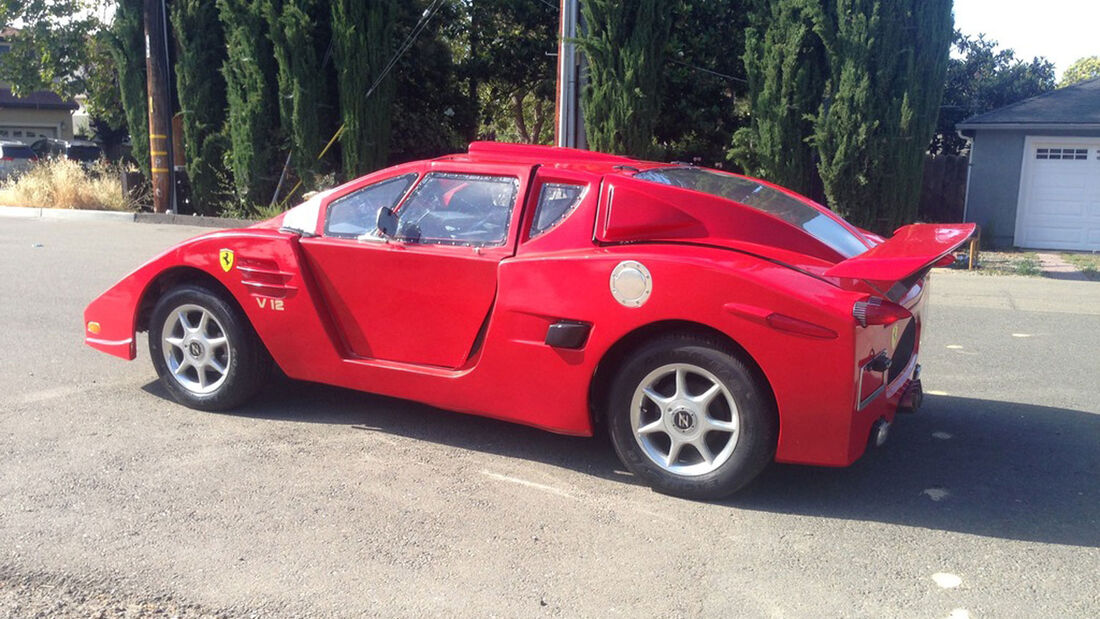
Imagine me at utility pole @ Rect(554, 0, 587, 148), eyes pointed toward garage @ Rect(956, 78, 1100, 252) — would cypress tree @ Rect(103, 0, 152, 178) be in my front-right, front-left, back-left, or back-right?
back-left

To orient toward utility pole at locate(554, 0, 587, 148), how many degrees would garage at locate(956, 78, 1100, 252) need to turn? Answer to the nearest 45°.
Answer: approximately 45° to its right

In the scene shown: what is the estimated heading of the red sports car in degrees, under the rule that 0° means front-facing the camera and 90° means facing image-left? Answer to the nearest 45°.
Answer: approximately 135°

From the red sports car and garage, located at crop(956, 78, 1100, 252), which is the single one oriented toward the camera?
the garage

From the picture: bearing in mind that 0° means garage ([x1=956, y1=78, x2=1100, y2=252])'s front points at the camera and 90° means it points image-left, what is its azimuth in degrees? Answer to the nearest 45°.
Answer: approximately 0°

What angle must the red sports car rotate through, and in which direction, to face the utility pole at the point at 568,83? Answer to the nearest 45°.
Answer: approximately 45° to its right

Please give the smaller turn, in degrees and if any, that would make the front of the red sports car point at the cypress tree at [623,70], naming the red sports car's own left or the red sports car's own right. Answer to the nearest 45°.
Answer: approximately 45° to the red sports car's own right

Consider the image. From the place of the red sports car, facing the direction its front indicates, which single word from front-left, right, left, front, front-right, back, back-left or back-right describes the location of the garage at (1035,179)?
right

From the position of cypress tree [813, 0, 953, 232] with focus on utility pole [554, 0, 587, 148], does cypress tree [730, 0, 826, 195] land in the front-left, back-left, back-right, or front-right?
front-right

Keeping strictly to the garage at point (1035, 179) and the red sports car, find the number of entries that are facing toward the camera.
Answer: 1

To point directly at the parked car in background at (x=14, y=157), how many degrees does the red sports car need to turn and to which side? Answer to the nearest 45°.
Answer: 0° — it already faces it

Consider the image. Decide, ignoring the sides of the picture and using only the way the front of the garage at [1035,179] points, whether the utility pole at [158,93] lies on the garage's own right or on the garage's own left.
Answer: on the garage's own right

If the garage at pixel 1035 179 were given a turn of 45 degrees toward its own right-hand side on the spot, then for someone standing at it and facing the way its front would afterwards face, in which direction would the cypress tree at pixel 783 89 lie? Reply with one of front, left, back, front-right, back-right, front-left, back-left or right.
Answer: front

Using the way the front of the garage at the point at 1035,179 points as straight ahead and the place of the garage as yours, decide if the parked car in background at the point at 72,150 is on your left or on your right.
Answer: on your right

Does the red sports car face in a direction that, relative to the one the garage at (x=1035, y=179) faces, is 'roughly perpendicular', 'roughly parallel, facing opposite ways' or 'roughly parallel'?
roughly perpendicular

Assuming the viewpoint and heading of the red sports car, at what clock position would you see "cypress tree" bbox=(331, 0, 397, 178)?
The cypress tree is roughly at 1 o'clock from the red sports car.
